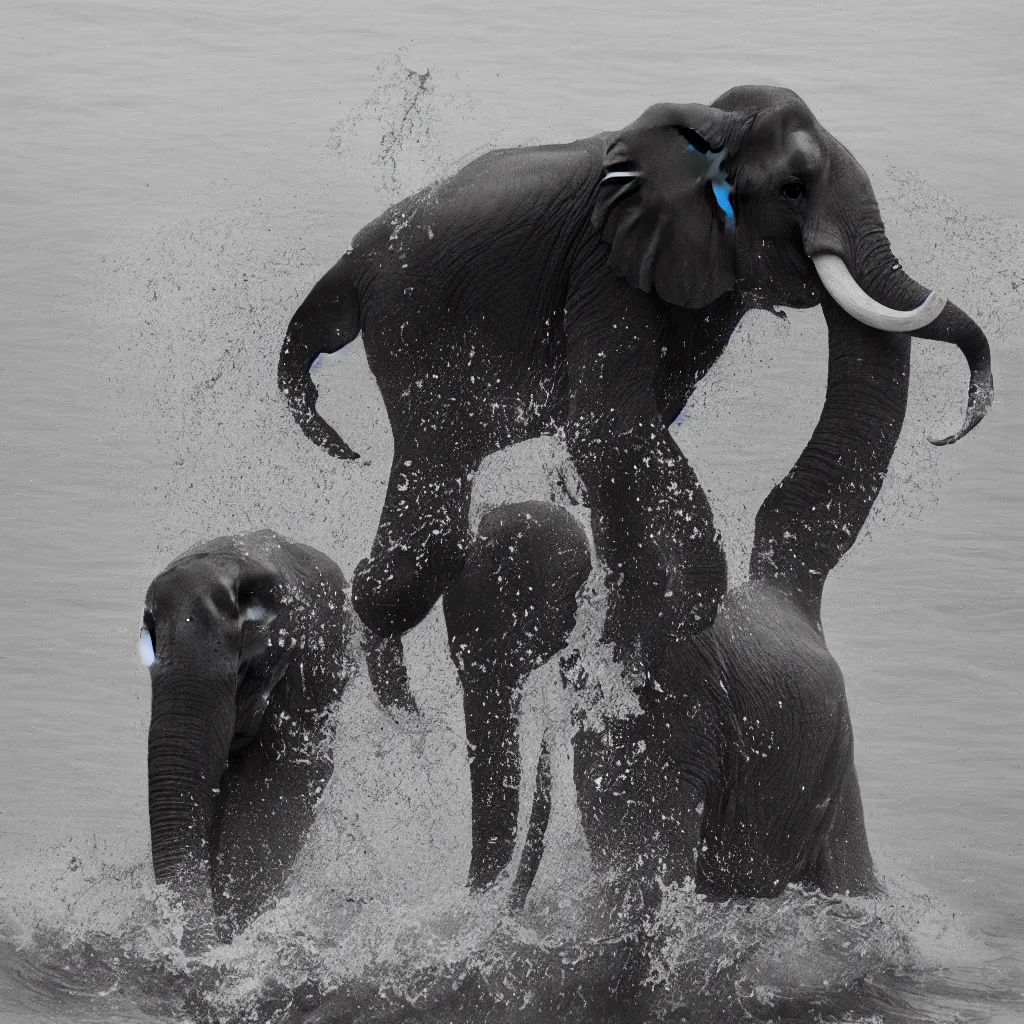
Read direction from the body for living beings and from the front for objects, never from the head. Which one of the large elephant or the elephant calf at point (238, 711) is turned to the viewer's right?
the large elephant

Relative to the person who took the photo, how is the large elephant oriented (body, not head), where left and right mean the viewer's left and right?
facing to the right of the viewer

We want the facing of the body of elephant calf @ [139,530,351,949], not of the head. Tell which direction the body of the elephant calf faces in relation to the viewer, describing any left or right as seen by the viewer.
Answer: facing the viewer and to the left of the viewer

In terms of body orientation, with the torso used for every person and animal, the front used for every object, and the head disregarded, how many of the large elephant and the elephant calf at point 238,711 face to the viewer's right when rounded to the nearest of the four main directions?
1
